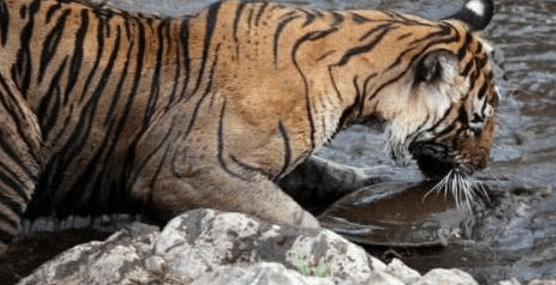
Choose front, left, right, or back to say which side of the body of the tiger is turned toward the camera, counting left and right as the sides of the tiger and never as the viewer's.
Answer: right

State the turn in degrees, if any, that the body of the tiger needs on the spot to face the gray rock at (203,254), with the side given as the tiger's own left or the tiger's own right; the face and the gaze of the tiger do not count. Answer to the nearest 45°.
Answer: approximately 90° to the tiger's own right

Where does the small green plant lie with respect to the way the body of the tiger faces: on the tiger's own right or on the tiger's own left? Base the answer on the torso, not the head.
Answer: on the tiger's own right

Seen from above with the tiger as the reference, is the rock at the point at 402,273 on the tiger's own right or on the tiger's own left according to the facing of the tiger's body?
on the tiger's own right
